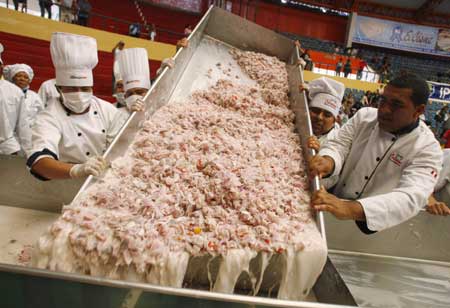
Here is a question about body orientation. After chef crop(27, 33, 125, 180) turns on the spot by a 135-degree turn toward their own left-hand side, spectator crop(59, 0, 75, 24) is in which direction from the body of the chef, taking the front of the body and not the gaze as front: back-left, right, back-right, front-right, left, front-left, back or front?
front

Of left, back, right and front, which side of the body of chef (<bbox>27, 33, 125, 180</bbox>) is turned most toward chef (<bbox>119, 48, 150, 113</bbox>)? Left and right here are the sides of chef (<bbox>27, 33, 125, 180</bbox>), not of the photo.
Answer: left

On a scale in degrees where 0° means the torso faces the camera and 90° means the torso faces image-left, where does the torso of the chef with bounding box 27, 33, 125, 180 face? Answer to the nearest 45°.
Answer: approximately 315°

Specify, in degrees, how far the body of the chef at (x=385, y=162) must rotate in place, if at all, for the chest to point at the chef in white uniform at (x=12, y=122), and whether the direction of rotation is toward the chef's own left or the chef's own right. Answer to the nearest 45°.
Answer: approximately 45° to the chef's own right

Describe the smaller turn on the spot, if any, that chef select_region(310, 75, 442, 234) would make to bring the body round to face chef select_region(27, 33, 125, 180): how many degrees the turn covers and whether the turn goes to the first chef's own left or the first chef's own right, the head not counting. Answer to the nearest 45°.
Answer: approximately 45° to the first chef's own right

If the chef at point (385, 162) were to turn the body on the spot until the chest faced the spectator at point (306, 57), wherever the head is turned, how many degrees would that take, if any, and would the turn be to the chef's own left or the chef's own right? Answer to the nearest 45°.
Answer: approximately 135° to the chef's own right

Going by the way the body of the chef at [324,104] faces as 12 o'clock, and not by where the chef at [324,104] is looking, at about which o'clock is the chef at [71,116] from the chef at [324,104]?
the chef at [71,116] is roughly at 12 o'clock from the chef at [324,104].

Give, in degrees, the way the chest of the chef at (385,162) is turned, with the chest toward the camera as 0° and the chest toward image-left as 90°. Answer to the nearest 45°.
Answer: approximately 45°

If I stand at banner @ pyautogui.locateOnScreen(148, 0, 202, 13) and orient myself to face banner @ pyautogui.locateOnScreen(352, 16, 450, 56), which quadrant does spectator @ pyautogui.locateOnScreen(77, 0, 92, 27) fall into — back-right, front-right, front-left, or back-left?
back-right
